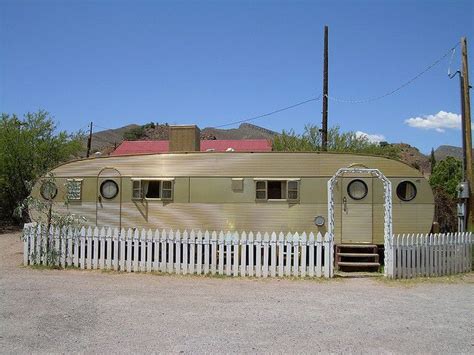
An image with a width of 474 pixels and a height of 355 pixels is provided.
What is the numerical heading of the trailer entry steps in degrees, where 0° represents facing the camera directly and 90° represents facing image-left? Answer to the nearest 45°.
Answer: approximately 0°

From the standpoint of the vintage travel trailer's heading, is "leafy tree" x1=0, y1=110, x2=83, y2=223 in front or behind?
behind

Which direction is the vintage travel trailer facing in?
to the viewer's right

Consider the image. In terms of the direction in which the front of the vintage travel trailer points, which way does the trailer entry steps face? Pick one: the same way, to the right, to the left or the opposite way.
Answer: to the right

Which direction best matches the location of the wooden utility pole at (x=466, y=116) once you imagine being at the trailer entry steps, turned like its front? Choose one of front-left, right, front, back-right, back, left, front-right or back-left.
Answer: back-left

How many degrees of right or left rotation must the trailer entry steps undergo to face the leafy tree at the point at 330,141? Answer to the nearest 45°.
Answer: approximately 180°

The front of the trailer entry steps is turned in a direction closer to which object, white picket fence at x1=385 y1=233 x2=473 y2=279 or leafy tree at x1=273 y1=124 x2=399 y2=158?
the white picket fence

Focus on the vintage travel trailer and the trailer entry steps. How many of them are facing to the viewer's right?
1

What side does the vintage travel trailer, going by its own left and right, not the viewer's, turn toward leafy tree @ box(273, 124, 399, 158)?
left

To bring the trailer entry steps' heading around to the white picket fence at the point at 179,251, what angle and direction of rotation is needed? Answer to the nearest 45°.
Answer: approximately 45° to its right
